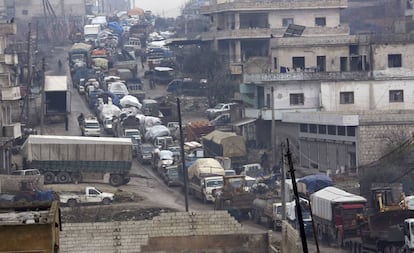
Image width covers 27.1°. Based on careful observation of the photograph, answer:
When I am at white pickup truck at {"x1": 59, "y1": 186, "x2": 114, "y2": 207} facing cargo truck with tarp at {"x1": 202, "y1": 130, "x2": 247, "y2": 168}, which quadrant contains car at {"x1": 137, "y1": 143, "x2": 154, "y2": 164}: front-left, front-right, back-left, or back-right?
front-left

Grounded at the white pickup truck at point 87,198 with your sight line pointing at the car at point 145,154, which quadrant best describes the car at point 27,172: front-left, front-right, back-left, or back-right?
front-left

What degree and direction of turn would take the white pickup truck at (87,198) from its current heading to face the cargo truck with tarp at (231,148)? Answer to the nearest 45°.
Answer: approximately 45° to its left

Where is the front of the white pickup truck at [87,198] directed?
to the viewer's right

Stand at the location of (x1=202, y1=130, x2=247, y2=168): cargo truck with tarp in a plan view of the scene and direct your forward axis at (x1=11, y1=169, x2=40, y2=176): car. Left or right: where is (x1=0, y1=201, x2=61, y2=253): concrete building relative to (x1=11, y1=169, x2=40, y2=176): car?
left

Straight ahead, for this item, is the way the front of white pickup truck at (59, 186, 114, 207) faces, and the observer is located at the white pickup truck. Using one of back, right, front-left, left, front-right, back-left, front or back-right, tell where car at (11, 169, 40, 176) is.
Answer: back-left

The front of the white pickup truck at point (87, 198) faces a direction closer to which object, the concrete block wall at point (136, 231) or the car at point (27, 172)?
the concrete block wall

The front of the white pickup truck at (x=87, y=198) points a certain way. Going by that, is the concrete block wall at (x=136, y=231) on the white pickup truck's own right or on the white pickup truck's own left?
on the white pickup truck's own right
